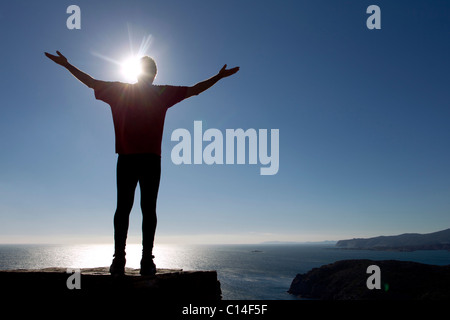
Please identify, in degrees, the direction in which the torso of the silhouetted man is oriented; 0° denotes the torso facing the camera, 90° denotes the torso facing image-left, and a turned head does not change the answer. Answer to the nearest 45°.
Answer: approximately 180°
